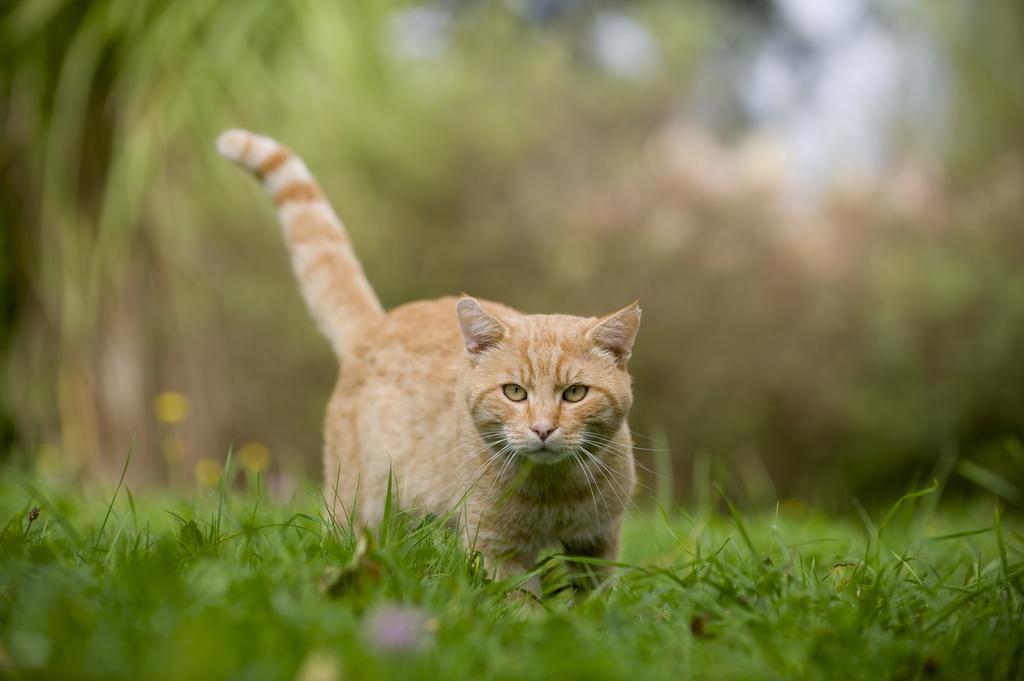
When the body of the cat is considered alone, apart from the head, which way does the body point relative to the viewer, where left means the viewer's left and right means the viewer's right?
facing the viewer and to the right of the viewer

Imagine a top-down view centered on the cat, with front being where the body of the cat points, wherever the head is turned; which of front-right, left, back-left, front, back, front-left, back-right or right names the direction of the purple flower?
front-right
